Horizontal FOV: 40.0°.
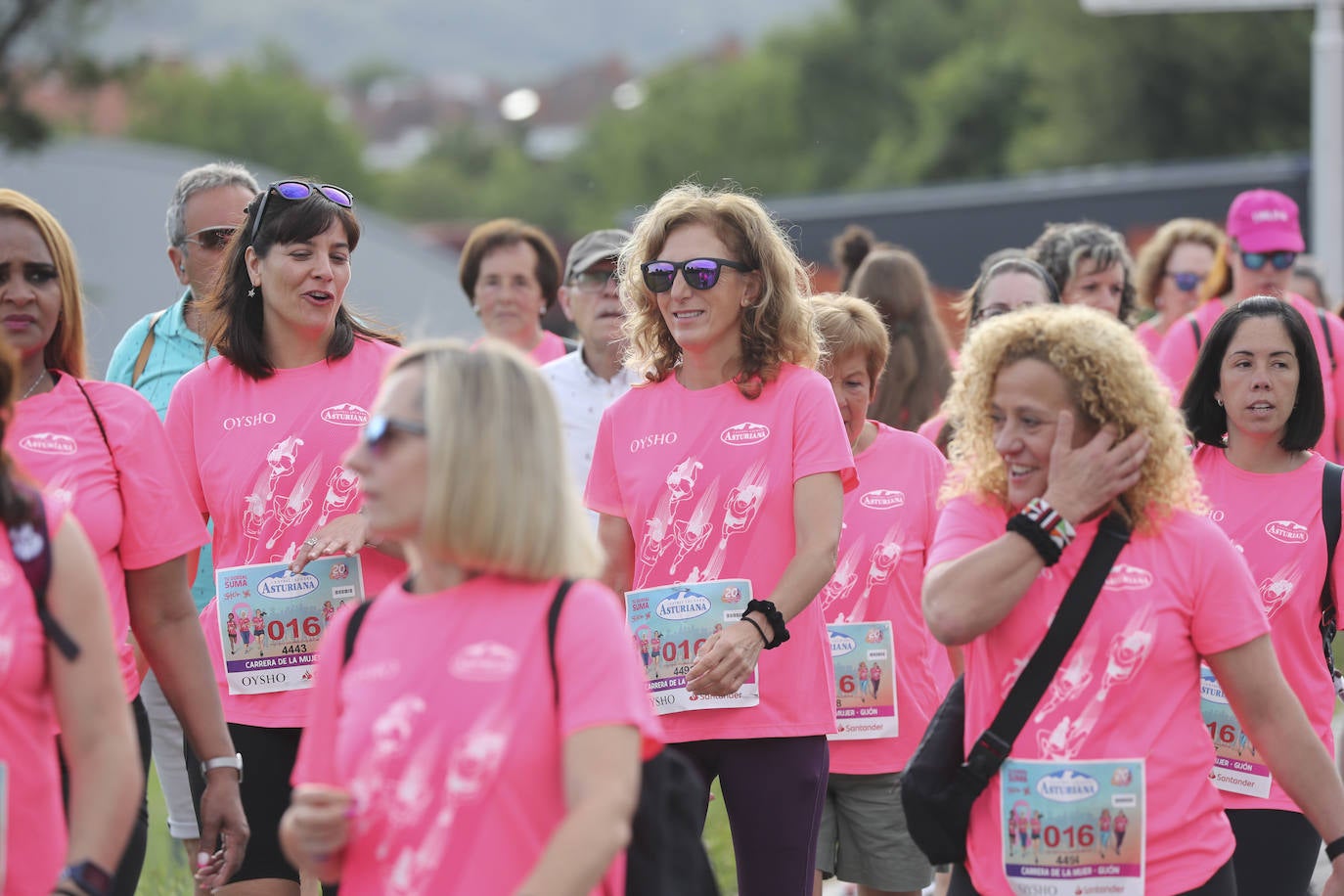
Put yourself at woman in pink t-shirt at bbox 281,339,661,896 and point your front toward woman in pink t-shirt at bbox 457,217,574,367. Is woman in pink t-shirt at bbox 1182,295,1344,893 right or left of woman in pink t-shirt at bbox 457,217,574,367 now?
right

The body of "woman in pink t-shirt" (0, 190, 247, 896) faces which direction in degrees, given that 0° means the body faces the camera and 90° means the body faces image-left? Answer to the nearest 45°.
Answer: approximately 45°

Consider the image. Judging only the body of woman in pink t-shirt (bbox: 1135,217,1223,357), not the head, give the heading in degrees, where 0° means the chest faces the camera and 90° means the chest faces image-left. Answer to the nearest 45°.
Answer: approximately 315°

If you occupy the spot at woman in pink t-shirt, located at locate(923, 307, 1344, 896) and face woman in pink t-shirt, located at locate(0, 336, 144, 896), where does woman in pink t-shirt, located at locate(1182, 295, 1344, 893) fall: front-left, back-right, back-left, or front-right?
back-right

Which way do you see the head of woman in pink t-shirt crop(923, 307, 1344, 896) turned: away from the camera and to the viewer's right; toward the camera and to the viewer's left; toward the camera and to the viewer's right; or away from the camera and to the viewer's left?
toward the camera and to the viewer's left

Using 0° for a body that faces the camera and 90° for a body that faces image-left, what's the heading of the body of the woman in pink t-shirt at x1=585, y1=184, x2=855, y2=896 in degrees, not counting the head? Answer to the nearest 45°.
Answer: approximately 45°

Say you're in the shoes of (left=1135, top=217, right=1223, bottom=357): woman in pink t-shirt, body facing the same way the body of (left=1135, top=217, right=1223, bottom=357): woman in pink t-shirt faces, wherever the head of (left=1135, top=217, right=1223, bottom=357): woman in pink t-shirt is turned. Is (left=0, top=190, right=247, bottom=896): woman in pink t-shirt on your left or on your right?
on your right

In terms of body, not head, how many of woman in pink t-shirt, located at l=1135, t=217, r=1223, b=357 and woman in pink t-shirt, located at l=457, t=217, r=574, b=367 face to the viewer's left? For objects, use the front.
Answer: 0

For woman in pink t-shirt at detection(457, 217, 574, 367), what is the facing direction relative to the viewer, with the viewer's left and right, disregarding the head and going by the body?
facing the viewer

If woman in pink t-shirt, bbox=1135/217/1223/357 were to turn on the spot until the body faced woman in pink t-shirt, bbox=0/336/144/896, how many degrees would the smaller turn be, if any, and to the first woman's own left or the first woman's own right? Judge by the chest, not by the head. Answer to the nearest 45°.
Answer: approximately 45° to the first woman's own right

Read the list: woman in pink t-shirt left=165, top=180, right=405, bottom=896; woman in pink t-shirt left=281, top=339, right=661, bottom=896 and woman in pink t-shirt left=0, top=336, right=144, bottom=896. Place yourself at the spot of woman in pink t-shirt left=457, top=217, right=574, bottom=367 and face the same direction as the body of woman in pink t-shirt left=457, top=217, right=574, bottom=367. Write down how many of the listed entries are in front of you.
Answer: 3

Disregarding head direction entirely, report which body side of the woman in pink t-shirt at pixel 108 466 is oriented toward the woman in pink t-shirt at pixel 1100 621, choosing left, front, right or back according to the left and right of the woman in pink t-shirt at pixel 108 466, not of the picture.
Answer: left

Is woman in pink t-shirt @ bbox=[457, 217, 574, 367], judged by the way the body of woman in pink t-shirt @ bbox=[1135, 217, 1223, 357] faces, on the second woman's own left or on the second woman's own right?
on the second woman's own right
